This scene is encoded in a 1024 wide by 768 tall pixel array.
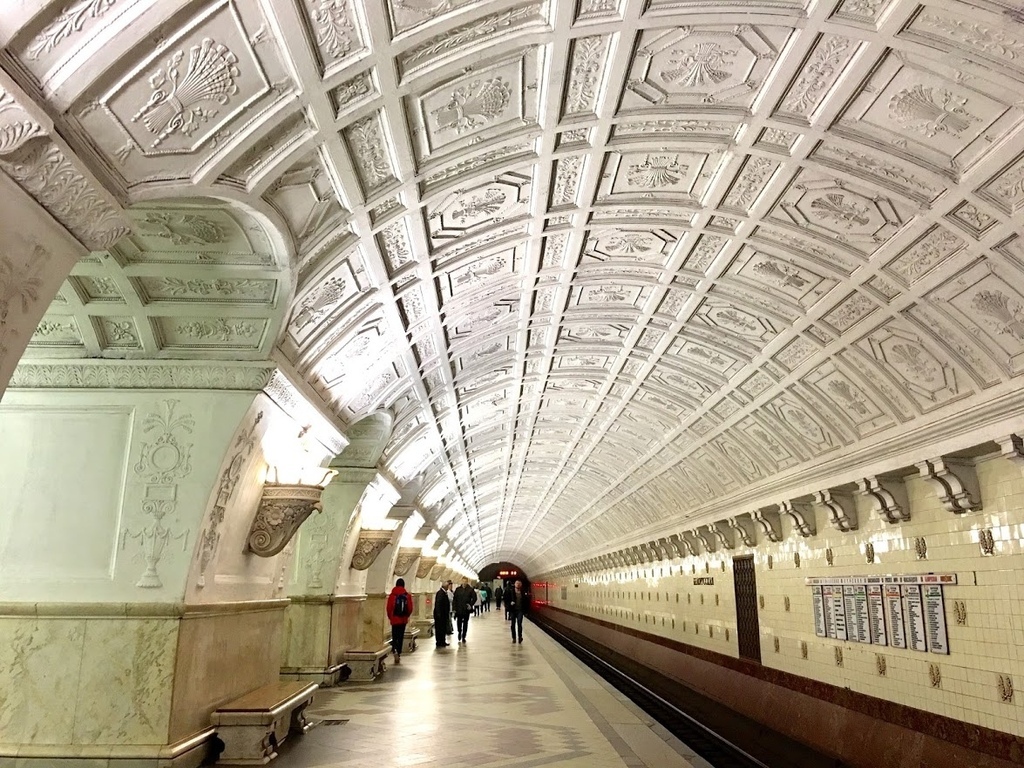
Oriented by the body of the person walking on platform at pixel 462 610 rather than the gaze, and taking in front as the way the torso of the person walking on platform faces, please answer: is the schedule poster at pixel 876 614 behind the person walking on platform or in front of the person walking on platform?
in front

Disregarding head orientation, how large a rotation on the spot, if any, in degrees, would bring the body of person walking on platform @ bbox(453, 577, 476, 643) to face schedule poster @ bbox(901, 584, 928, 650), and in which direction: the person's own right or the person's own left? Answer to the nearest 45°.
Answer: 0° — they already face it

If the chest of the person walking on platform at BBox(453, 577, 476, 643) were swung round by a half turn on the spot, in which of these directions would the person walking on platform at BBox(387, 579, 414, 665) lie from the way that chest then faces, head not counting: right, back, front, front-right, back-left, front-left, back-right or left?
back

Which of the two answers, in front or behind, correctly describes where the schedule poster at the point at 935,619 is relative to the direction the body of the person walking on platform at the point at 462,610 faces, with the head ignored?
in front

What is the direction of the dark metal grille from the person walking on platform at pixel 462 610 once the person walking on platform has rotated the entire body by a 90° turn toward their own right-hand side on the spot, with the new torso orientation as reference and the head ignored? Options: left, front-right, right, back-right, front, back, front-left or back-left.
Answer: back-left

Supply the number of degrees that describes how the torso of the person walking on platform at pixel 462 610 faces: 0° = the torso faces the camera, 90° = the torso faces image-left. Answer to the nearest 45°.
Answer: approximately 0°

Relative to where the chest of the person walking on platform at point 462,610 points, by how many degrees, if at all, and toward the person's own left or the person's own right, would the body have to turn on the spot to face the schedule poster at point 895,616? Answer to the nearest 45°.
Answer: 0° — they already face it

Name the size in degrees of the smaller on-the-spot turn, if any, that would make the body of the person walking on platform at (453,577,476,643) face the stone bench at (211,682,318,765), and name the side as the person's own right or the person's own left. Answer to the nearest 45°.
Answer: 0° — they already face it

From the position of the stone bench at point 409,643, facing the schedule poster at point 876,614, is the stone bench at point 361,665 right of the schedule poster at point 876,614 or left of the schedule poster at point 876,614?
right

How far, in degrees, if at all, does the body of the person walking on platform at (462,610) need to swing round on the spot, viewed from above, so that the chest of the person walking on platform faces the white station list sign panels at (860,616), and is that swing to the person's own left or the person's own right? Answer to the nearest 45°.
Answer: approximately 45° to the person's own left
